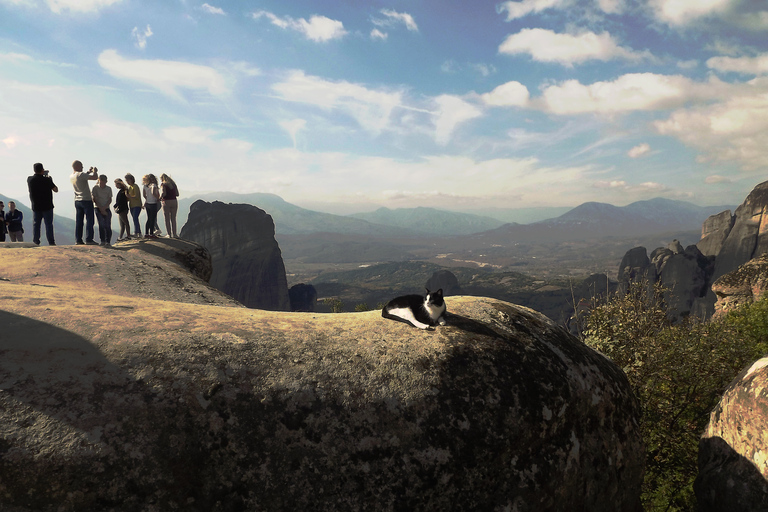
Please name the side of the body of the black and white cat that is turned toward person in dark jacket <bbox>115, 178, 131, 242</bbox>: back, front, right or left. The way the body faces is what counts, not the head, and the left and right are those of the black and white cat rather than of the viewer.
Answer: back

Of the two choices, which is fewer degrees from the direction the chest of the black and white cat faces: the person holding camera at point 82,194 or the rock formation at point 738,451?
the rock formation

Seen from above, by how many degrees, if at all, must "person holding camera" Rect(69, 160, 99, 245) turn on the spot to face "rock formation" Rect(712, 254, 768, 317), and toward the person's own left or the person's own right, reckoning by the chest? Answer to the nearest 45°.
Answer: approximately 45° to the person's own right

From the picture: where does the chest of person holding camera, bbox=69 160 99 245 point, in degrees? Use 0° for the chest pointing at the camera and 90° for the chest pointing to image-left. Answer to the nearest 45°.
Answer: approximately 225°

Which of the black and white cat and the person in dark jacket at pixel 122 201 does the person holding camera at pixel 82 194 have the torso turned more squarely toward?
the person in dark jacket

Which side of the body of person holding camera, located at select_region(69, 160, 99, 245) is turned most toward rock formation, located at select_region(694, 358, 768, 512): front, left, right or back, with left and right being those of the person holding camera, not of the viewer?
right

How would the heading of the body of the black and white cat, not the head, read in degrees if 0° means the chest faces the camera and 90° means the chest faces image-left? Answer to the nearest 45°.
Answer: approximately 315°

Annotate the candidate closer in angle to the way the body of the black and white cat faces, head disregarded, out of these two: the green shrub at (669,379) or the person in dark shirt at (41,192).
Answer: the green shrub

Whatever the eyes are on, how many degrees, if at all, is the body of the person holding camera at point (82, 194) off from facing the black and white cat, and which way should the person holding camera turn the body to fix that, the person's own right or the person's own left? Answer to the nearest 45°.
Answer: approximately 135° to the person's own right
